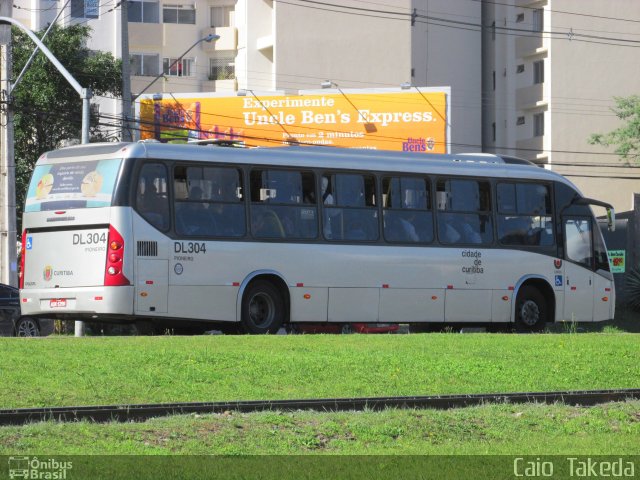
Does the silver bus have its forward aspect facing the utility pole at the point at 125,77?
no

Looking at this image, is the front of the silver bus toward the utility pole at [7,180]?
no

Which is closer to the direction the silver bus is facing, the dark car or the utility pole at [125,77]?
the utility pole

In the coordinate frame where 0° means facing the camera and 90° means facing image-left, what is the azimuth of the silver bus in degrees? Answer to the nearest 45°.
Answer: approximately 225°

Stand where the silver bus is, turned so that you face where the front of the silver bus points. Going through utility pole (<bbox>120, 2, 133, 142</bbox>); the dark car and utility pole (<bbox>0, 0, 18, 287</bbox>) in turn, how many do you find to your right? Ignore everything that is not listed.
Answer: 0

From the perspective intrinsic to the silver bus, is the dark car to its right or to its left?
on its left
